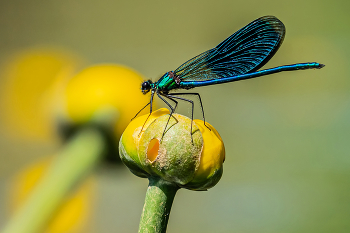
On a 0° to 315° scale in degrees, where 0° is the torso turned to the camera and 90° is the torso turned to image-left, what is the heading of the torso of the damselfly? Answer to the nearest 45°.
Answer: approximately 90°

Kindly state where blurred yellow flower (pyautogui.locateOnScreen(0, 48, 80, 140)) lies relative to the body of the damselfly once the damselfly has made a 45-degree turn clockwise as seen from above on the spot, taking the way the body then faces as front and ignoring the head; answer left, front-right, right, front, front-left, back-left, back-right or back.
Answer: front-left
